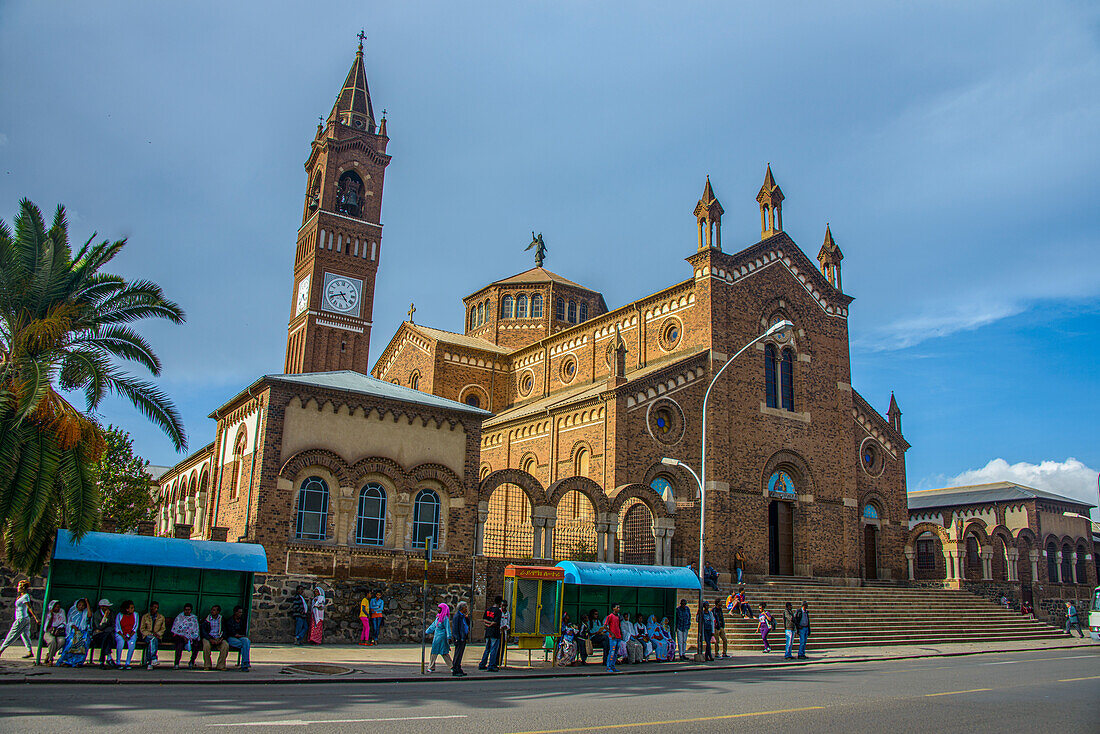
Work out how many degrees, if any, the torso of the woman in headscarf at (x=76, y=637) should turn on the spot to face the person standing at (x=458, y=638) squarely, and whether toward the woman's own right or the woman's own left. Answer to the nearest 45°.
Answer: approximately 90° to the woman's own left

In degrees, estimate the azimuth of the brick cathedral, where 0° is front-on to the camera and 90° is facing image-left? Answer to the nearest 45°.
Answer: approximately 315°

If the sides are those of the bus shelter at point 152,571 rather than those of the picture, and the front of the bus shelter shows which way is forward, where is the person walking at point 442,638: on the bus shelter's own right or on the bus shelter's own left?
on the bus shelter's own left

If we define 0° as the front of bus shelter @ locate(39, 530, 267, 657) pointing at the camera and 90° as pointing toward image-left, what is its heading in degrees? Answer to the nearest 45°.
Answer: approximately 0°

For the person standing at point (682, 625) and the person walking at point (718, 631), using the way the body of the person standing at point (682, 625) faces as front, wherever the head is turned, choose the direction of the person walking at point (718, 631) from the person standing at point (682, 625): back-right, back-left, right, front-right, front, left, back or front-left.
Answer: left

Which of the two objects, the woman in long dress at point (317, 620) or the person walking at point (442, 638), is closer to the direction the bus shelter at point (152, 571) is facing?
the person walking

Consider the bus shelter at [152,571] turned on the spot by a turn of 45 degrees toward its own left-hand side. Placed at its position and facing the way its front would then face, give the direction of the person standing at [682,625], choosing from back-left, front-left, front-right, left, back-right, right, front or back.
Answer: front-left

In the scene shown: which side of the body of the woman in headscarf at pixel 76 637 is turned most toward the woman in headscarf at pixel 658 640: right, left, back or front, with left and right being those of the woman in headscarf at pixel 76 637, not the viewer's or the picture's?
left

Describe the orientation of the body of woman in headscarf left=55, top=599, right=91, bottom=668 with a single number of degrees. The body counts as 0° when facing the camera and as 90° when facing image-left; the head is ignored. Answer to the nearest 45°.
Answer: approximately 0°

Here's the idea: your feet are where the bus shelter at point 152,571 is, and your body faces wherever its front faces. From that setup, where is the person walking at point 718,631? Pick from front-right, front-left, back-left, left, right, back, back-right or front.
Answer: left

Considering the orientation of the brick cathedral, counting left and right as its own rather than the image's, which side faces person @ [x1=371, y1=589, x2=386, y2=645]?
right
